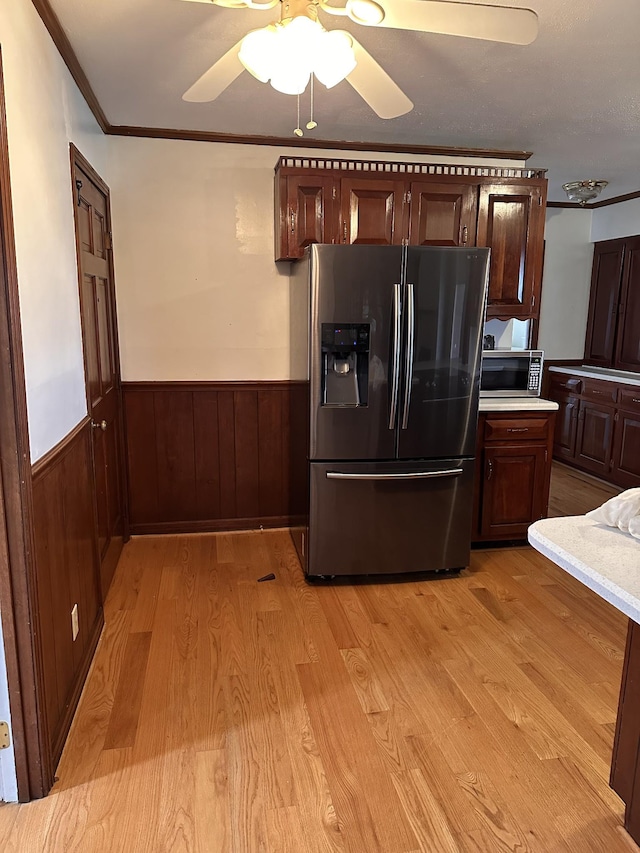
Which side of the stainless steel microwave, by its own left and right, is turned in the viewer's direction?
front

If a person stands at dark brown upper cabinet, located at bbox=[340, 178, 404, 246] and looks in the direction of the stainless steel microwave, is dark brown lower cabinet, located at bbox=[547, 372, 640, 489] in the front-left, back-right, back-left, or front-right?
front-left

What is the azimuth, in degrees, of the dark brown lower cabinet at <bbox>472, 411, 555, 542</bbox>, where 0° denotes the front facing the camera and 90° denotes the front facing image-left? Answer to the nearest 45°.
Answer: approximately 0°

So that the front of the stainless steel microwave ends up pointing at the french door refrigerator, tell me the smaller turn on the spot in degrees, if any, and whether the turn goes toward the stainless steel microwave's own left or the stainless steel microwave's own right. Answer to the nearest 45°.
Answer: approximately 45° to the stainless steel microwave's own right

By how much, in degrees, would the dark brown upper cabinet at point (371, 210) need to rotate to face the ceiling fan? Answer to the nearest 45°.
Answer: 0° — it already faces it

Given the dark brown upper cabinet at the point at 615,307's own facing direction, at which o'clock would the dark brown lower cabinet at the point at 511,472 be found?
The dark brown lower cabinet is roughly at 11 o'clock from the dark brown upper cabinet.

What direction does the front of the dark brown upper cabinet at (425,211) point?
toward the camera

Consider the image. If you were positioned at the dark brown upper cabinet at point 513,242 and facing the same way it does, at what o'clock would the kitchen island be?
The kitchen island is roughly at 12 o'clock from the dark brown upper cabinet.

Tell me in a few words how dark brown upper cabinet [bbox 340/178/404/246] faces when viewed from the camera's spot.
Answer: facing the viewer

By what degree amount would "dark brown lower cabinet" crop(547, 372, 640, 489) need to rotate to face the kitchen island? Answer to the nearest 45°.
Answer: approximately 45° to its left
